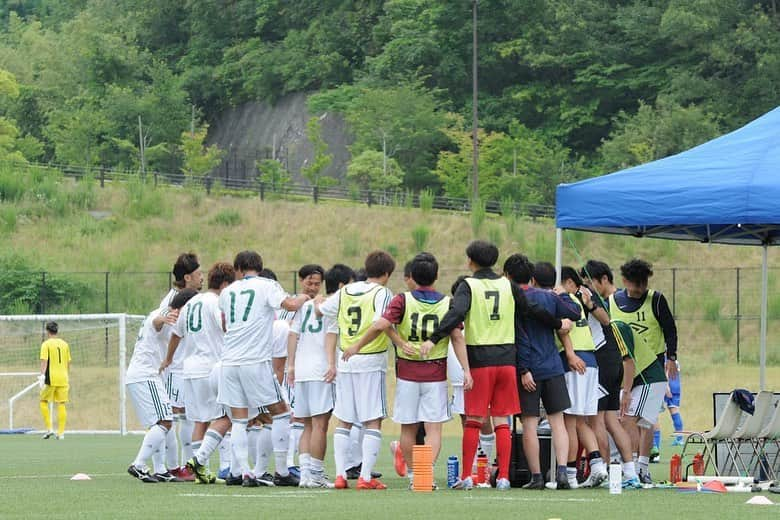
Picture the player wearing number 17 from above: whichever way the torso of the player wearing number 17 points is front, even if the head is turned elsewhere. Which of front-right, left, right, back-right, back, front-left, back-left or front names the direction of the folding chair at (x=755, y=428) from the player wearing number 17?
front-right

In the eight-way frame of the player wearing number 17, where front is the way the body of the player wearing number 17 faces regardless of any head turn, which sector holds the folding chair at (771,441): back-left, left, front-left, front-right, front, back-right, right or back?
front-right

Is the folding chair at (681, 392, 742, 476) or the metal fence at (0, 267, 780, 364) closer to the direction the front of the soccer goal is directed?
the folding chair

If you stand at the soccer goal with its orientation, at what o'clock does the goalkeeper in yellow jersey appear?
The goalkeeper in yellow jersey is roughly at 12 o'clock from the soccer goal.

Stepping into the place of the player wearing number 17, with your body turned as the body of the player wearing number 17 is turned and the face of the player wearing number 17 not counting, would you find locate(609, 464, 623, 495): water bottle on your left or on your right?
on your right

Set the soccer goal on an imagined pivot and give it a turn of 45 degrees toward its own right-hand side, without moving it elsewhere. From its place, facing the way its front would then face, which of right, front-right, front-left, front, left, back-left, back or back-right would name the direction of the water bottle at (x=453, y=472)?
front-left

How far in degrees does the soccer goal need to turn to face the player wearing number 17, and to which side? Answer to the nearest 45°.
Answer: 0° — it already faces them

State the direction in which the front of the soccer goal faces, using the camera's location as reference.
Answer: facing the viewer

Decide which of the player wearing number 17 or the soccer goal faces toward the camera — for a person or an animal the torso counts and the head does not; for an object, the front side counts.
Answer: the soccer goal

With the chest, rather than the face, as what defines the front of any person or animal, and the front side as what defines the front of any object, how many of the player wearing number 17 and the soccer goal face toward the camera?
1

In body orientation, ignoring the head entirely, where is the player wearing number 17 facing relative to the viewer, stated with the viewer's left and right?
facing away from the viewer and to the right of the viewer

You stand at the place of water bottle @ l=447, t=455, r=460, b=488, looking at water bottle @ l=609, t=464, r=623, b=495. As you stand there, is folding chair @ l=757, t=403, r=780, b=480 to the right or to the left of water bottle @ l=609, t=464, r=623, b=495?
left

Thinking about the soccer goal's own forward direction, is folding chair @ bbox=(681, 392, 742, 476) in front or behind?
in front
